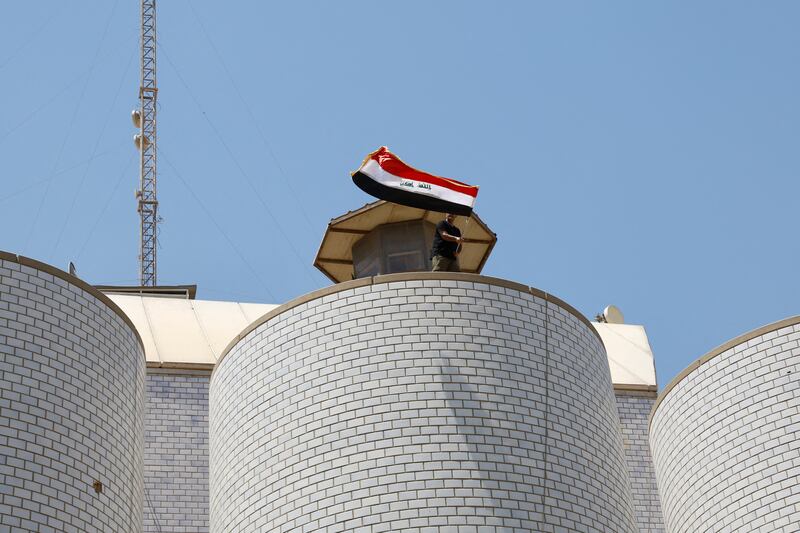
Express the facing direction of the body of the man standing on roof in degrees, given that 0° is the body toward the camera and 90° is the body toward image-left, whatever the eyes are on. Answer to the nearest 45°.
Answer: approximately 315°

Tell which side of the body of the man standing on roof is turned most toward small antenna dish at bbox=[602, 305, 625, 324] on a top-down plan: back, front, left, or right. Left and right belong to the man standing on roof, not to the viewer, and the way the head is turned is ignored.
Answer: left

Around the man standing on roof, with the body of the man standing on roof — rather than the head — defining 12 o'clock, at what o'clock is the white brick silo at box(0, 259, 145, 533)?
The white brick silo is roughly at 4 o'clock from the man standing on roof.

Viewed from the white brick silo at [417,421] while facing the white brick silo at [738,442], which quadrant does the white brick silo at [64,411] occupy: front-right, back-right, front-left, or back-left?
back-left

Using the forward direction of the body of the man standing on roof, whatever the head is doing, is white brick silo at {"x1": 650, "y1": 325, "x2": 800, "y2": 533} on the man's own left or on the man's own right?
on the man's own left

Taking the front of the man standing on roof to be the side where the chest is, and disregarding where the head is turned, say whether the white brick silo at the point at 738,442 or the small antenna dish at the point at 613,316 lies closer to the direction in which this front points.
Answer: the white brick silo
